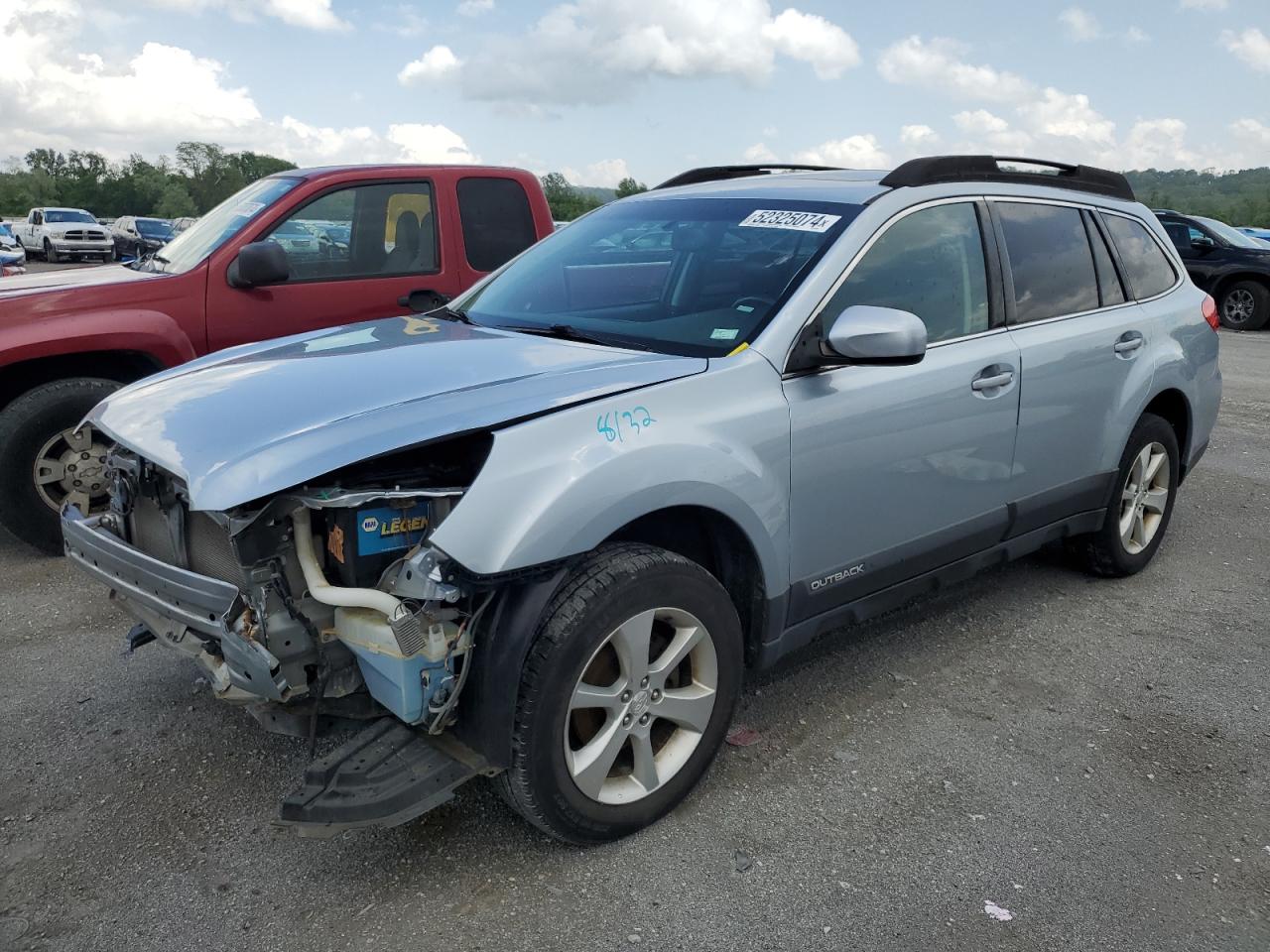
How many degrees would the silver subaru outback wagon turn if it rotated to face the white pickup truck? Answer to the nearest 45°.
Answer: approximately 90° to its right

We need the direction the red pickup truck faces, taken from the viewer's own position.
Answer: facing the viewer and to the left of the viewer

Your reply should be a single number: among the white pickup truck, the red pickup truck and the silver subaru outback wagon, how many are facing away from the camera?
0

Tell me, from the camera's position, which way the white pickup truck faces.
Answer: facing the viewer and to the right of the viewer

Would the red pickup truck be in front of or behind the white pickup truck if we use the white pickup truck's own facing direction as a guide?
in front

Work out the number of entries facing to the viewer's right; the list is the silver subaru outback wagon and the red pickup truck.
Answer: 0

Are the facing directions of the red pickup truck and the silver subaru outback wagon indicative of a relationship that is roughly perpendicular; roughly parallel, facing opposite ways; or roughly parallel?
roughly parallel

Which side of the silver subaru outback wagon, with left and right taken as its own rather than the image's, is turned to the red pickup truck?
right
